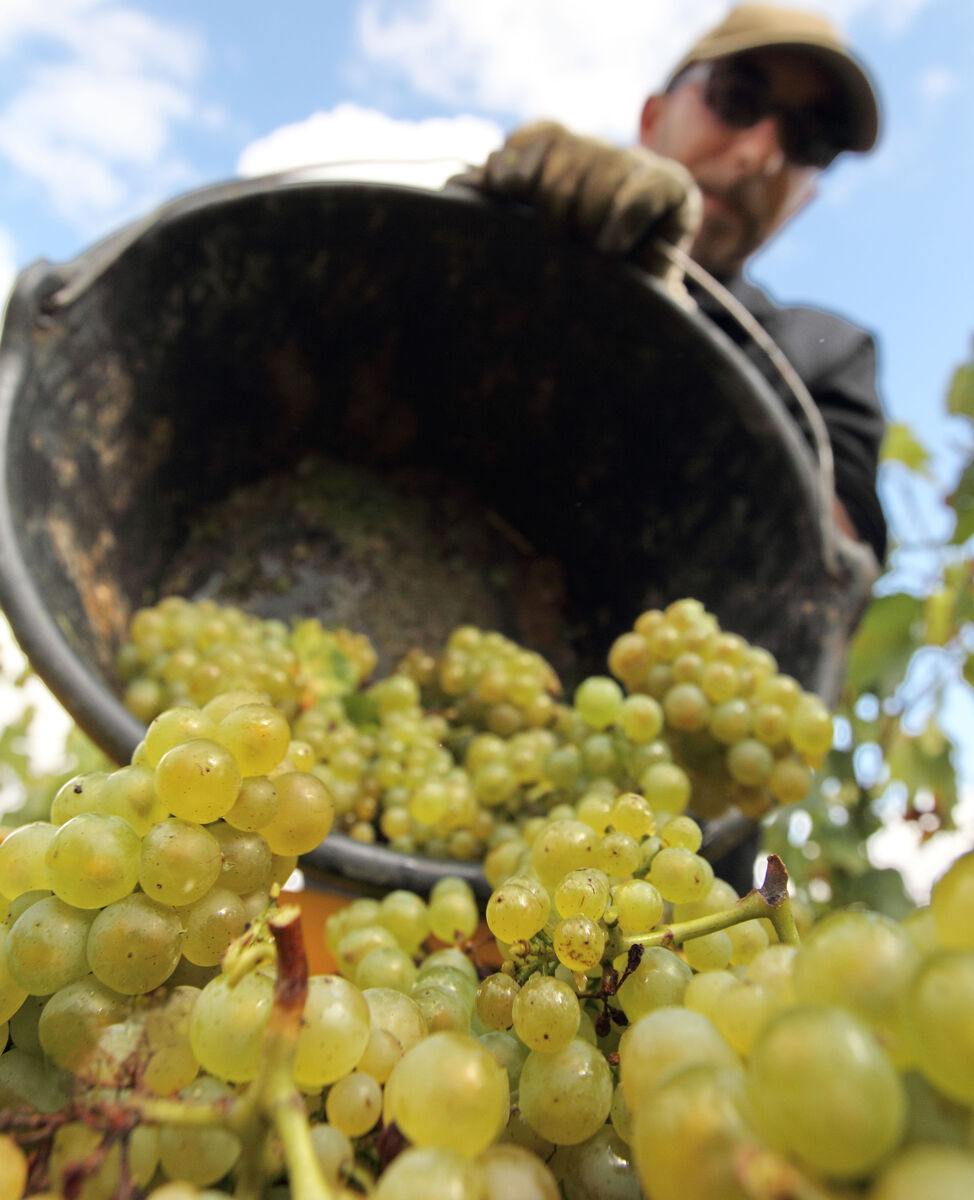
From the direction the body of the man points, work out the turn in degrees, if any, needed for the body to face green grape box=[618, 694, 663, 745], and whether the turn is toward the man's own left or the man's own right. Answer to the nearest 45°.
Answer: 0° — they already face it

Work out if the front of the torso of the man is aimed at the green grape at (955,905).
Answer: yes

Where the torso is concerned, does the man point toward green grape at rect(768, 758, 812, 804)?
yes

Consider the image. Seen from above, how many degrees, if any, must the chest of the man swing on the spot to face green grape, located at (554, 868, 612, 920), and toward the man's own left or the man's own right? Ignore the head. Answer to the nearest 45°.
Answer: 0° — they already face it

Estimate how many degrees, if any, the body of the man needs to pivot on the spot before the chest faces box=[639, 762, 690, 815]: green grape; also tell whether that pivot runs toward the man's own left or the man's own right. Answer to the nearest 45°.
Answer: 0° — they already face it

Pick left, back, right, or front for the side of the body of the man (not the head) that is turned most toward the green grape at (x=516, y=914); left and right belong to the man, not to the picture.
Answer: front

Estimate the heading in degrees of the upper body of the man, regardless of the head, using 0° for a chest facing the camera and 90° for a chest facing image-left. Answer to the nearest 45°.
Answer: approximately 0°

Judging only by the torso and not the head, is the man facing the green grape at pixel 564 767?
yes

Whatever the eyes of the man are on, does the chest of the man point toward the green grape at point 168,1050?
yes

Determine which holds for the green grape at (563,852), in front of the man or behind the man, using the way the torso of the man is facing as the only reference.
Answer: in front

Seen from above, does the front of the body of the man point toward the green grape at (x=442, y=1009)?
yes

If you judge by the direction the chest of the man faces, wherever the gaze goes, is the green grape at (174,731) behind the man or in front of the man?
in front

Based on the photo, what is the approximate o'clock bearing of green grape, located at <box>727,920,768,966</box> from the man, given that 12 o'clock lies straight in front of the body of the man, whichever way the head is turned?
The green grape is roughly at 12 o'clock from the man.

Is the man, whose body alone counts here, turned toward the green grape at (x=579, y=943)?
yes

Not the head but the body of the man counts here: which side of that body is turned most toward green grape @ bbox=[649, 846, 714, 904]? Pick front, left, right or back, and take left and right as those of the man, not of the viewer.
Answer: front
